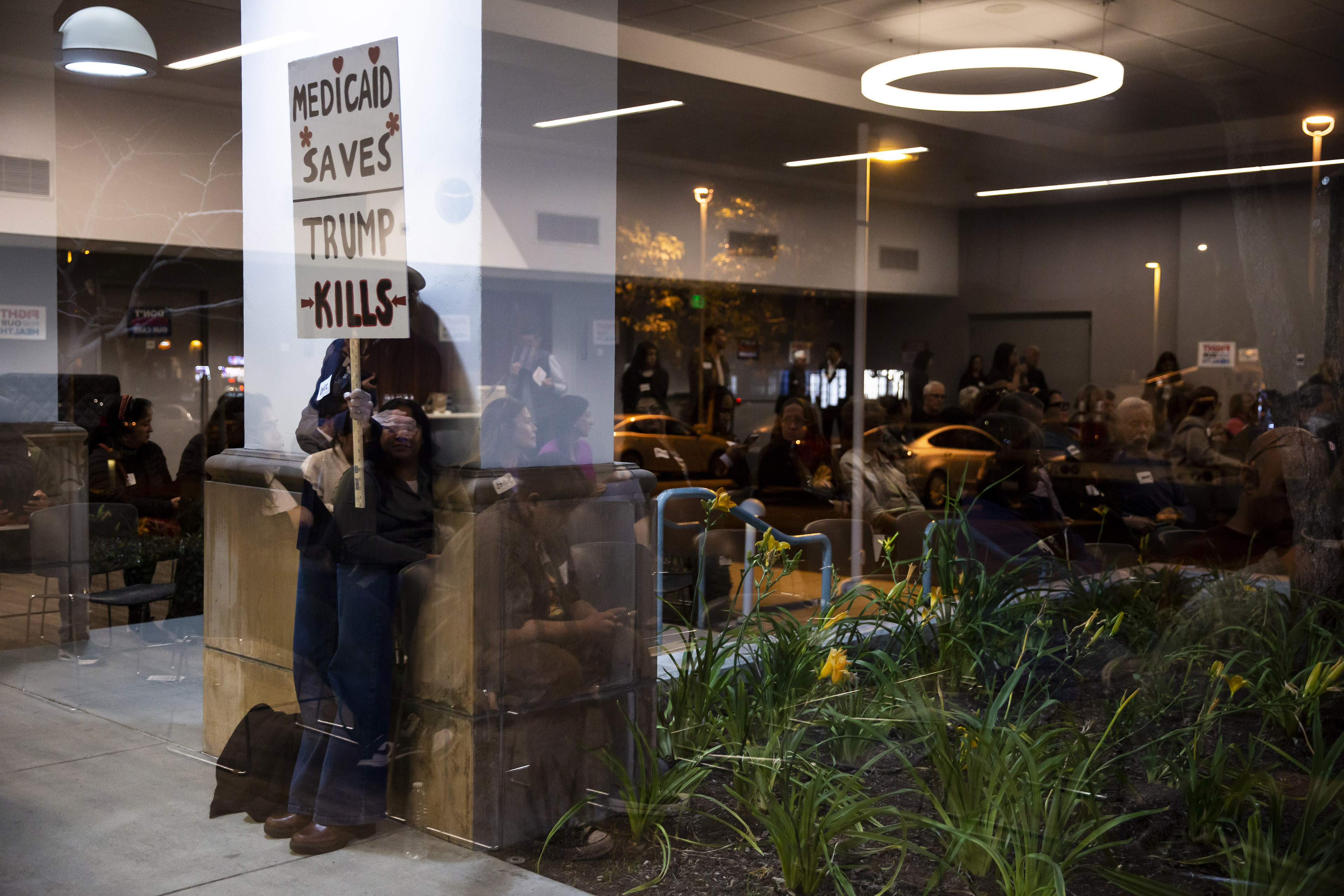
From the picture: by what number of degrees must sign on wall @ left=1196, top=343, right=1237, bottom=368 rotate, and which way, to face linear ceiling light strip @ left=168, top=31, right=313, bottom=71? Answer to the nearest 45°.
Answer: approximately 45° to its right

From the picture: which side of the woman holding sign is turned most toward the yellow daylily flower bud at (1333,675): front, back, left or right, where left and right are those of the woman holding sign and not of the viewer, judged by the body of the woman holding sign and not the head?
left

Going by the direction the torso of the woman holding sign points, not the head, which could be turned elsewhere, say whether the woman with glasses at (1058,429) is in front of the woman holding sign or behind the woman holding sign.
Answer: behind

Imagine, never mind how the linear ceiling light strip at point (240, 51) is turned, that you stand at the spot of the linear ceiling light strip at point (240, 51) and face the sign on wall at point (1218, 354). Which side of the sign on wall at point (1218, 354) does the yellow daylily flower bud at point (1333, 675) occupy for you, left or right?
right

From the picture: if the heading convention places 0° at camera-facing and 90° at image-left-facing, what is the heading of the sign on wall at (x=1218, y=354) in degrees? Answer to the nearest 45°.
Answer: approximately 0°

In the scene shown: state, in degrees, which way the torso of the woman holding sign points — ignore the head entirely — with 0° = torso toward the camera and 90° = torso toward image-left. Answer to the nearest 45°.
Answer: approximately 45°

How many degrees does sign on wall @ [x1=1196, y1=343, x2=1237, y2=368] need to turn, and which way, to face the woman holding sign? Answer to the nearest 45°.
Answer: approximately 45° to its right

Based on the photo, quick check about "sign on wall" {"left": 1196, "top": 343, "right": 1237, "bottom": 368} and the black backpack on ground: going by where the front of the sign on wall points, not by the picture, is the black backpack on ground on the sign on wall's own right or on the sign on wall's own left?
on the sign on wall's own right

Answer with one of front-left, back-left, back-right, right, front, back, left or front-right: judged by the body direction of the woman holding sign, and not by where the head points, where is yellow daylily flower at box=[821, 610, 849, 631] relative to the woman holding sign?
back-left
